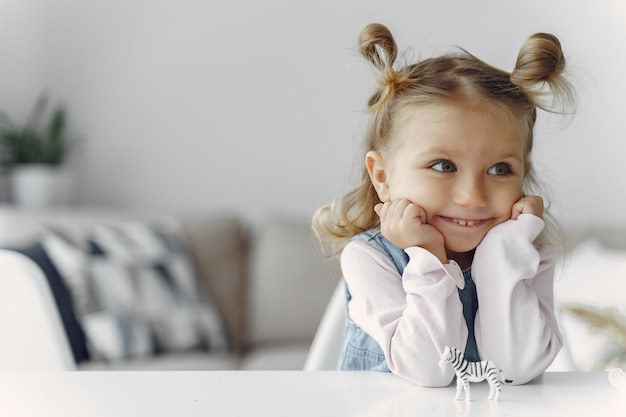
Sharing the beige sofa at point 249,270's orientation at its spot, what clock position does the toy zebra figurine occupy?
The toy zebra figurine is roughly at 12 o'clock from the beige sofa.

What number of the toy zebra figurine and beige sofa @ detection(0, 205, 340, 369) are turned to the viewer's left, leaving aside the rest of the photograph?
1

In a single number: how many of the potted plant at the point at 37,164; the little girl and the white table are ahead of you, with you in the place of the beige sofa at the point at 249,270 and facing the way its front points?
2

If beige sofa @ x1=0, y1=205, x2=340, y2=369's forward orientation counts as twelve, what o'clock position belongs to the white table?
The white table is roughly at 12 o'clock from the beige sofa.

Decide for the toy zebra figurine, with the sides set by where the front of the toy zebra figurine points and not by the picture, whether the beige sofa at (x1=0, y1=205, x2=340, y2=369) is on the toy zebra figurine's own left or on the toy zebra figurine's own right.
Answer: on the toy zebra figurine's own right

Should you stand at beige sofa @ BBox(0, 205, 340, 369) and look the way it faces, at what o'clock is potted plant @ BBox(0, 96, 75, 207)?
The potted plant is roughly at 4 o'clock from the beige sofa.

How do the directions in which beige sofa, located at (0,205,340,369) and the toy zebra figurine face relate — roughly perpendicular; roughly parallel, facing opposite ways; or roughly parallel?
roughly perpendicular

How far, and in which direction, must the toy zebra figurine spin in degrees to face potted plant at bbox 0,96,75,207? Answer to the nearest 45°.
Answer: approximately 45° to its right

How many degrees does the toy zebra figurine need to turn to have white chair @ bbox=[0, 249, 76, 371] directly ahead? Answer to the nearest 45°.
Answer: approximately 45° to its right

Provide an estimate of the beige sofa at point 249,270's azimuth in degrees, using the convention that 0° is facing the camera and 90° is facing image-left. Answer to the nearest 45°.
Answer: approximately 0°

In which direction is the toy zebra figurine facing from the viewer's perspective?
to the viewer's left
